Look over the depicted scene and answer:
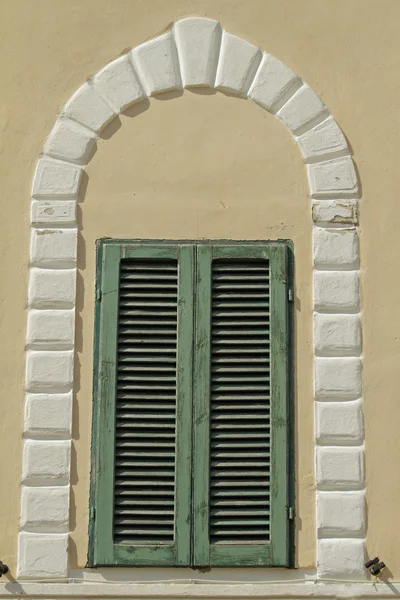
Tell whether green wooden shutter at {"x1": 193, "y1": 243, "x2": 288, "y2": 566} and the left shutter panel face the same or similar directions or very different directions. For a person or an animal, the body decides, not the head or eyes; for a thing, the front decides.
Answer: same or similar directions

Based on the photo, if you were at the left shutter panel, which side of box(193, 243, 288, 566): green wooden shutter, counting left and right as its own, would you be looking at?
right

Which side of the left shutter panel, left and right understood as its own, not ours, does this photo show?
front

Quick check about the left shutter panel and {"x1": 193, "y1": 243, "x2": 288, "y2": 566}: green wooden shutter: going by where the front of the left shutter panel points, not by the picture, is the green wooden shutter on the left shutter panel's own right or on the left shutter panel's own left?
on the left shutter panel's own left

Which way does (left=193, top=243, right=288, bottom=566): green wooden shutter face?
toward the camera

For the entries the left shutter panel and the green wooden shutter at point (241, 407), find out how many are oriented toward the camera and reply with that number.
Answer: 2
